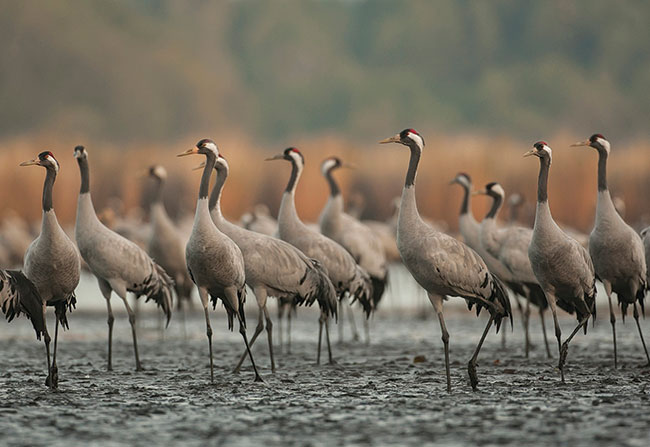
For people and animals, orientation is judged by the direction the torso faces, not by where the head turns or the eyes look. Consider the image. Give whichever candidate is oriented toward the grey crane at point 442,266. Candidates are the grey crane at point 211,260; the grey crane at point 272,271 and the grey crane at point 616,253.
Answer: the grey crane at point 616,253

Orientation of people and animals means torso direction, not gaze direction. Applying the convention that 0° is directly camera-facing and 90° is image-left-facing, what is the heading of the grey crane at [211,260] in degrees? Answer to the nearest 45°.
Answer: approximately 45°

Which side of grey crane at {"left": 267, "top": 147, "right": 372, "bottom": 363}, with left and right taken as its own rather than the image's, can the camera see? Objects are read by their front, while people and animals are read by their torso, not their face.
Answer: left

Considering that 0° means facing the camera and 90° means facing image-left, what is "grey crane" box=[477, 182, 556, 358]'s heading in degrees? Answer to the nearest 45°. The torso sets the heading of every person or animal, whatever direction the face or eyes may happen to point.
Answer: approximately 90°

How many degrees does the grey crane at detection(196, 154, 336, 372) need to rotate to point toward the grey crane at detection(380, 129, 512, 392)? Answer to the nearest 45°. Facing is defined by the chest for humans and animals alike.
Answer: approximately 135° to its left

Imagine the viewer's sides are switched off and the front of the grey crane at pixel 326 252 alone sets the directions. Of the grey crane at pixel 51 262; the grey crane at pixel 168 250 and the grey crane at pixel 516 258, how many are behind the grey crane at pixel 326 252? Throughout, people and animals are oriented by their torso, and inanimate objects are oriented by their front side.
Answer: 1

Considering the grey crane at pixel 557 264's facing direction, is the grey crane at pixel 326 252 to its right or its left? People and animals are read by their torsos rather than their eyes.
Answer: on its right

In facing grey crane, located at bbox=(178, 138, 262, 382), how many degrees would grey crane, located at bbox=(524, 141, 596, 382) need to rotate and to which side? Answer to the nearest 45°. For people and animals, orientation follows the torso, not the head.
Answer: approximately 45° to its right

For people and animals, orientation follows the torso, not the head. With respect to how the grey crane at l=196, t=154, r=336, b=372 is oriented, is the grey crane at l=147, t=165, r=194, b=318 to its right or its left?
on its right

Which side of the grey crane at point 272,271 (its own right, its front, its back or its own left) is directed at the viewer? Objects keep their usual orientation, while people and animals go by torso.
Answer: left

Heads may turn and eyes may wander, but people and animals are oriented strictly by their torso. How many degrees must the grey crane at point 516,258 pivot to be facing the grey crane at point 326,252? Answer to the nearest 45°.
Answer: approximately 45° to its left
